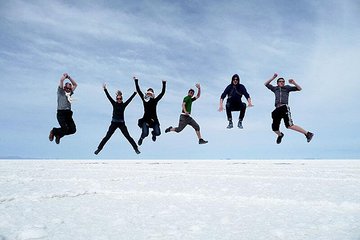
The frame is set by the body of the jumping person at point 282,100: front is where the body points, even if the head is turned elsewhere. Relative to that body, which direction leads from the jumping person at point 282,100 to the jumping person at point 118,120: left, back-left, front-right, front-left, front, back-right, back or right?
right

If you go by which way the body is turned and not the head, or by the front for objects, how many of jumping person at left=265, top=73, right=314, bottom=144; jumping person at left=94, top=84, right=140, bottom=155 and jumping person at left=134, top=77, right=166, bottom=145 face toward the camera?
3

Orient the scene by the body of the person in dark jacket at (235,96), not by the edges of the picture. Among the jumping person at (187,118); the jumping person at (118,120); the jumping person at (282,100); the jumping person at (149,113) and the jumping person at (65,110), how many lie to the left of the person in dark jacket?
1

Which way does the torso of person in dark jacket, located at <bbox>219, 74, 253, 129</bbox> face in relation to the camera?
toward the camera

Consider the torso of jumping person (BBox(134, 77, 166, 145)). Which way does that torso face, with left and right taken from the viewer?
facing the viewer

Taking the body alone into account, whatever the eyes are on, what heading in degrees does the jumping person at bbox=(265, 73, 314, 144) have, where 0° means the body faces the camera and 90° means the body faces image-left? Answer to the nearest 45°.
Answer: approximately 0°

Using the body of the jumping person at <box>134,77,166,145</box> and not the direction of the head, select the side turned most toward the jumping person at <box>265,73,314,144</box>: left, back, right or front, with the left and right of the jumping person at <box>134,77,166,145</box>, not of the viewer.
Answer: left

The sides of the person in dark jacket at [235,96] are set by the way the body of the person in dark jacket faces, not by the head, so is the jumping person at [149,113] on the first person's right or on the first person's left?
on the first person's right

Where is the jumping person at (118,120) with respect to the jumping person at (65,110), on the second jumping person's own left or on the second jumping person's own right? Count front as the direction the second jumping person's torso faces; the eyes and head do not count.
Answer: on the second jumping person's own left

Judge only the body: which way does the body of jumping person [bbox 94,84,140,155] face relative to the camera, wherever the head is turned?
toward the camera
